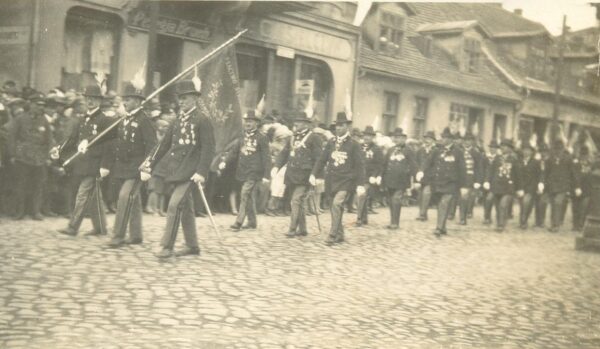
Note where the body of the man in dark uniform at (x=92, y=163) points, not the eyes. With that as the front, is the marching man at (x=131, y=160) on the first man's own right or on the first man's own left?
on the first man's own left

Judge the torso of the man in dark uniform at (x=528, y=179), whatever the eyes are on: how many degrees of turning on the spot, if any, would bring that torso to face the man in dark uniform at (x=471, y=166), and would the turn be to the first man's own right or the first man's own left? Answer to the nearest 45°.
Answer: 0° — they already face them

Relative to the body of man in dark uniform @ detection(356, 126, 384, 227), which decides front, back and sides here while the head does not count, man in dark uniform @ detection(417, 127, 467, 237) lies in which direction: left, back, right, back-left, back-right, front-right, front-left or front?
left

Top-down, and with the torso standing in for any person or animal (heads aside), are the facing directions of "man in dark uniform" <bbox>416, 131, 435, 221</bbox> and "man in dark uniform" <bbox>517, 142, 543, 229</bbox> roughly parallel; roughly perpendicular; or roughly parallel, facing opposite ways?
roughly parallel

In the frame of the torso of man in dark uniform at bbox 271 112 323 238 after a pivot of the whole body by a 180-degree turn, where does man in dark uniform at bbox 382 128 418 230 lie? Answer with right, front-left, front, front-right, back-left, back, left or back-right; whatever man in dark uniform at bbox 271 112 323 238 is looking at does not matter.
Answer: front

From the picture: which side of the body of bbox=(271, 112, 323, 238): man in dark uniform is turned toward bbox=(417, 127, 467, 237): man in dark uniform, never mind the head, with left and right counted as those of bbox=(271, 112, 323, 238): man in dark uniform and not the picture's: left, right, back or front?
back

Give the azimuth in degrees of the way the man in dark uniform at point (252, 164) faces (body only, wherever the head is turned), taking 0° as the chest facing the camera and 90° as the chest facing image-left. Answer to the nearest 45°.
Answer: approximately 45°

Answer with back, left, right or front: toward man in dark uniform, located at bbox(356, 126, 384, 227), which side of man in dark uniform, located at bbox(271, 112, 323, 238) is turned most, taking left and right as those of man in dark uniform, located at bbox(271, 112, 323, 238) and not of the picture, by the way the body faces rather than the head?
back

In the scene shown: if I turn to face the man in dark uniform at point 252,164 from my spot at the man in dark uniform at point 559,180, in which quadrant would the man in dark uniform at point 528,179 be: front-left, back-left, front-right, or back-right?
front-right

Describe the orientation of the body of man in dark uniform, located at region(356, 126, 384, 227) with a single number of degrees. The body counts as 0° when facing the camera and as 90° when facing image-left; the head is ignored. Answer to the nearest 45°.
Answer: approximately 45°

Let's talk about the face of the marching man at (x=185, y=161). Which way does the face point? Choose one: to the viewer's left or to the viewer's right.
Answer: to the viewer's left

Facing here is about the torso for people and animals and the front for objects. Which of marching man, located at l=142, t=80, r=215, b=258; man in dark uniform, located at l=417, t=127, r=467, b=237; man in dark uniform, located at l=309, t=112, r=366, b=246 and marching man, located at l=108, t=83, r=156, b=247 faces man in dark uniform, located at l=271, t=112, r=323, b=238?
man in dark uniform, located at l=417, t=127, r=467, b=237

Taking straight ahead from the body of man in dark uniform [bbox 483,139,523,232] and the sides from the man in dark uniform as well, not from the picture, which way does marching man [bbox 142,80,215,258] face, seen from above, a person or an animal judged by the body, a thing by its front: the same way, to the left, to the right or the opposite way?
the same way

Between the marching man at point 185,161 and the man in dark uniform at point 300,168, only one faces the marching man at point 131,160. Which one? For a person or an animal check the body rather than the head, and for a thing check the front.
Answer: the man in dark uniform

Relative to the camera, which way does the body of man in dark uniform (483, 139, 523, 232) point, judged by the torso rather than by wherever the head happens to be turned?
toward the camera

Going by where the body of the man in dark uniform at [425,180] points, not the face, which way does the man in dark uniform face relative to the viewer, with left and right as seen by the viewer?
facing the viewer and to the left of the viewer

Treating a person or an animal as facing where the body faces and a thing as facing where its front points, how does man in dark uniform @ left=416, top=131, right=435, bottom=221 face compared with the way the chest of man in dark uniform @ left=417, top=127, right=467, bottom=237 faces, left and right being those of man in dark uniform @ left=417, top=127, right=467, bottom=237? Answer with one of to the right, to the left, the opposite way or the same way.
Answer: the same way

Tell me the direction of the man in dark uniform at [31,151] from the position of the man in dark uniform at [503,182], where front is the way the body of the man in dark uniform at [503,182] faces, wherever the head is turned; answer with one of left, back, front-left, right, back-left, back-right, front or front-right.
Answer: front-right
